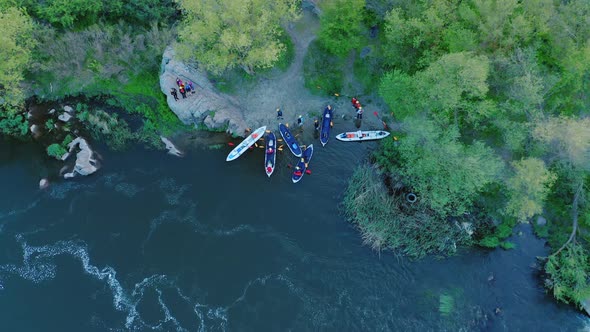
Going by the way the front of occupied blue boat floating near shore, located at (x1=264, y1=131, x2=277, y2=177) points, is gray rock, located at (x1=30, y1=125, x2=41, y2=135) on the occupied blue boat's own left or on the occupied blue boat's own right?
on the occupied blue boat's own left

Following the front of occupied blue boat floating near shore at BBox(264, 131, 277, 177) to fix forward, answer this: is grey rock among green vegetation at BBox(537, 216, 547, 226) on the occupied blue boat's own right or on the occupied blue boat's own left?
on the occupied blue boat's own right

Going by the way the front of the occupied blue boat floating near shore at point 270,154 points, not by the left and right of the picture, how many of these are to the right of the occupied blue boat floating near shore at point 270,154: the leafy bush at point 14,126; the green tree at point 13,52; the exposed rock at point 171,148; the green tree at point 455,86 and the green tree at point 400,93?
2

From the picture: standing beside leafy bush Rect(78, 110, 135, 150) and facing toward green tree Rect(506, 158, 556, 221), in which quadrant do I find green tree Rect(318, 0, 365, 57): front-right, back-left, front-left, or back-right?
front-left

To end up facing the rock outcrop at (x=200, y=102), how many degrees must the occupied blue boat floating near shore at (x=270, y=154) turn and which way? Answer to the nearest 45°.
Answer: approximately 45° to its left

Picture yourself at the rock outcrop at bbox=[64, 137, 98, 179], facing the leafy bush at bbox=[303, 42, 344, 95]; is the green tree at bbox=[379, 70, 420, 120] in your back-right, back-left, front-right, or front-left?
front-right

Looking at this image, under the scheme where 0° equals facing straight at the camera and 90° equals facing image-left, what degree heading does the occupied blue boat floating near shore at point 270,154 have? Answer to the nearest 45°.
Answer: approximately 180°

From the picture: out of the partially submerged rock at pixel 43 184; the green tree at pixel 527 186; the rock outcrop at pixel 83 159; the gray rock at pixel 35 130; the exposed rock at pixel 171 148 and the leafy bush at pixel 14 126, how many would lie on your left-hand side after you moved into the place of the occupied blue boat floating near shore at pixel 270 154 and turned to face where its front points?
5

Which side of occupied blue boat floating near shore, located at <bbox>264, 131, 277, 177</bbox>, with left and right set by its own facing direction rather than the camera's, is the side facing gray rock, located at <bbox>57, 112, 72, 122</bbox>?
left

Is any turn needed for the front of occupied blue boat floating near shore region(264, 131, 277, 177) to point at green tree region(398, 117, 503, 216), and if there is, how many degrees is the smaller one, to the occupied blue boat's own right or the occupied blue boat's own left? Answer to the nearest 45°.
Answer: approximately 135° to the occupied blue boat's own right

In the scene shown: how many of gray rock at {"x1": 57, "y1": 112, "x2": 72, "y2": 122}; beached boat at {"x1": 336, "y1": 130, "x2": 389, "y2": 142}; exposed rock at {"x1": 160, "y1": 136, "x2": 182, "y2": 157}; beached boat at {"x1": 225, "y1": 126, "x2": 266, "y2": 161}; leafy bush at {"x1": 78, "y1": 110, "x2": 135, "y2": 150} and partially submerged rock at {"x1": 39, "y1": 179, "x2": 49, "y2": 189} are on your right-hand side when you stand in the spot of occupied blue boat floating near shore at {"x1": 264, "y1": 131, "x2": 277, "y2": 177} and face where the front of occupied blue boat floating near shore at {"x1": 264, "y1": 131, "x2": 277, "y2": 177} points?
1

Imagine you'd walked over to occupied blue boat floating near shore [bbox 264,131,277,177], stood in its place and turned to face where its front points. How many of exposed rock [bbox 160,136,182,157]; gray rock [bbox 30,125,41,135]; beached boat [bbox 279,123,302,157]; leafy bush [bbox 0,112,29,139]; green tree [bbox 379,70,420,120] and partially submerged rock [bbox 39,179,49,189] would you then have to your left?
4

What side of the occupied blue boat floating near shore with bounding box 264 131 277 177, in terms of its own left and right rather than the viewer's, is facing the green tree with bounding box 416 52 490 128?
right

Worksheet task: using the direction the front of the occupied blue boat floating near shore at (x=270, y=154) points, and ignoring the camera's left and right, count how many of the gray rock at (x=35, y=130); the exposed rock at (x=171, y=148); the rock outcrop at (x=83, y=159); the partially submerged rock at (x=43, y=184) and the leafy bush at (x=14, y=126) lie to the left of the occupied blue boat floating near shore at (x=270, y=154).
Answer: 5

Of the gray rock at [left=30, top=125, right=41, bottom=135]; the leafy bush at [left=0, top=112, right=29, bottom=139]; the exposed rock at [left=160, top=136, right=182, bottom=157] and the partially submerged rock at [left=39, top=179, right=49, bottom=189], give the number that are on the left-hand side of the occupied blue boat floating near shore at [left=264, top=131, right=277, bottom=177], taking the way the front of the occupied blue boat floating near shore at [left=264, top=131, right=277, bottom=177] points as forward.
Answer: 4
